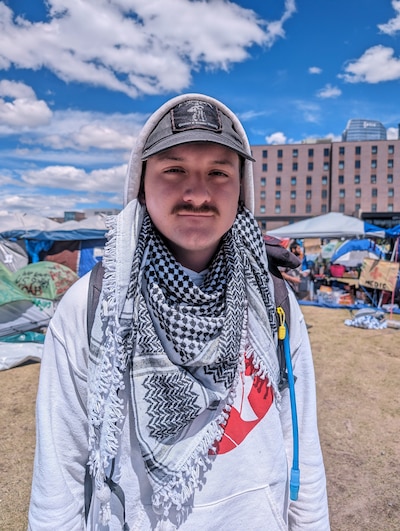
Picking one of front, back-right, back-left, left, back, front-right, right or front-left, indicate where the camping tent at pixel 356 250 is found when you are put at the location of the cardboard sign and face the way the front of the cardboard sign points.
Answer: back

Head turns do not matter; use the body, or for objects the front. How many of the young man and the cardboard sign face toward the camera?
2

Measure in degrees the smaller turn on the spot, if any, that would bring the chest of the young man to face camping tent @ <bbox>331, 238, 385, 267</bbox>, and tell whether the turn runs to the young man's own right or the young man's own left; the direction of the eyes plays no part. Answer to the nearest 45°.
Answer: approximately 135° to the young man's own left

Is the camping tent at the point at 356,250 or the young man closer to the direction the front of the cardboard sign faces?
the young man

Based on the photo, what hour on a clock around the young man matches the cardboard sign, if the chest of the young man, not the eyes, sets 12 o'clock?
The cardboard sign is roughly at 7 o'clock from the young man.

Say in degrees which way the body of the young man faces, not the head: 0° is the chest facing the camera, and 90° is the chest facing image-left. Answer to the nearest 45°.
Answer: approximately 0°

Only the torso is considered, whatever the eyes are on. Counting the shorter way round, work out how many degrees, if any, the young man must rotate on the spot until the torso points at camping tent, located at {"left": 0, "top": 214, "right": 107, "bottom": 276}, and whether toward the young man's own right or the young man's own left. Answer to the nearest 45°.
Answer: approximately 180°
